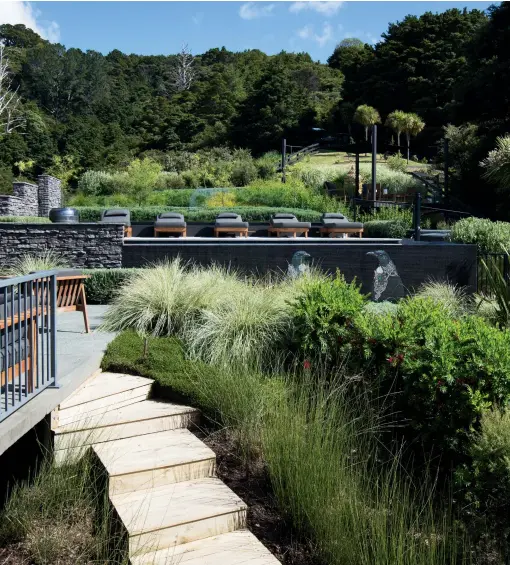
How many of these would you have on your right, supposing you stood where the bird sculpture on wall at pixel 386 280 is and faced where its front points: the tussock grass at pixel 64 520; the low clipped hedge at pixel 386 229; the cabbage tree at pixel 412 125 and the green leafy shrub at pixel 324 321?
2

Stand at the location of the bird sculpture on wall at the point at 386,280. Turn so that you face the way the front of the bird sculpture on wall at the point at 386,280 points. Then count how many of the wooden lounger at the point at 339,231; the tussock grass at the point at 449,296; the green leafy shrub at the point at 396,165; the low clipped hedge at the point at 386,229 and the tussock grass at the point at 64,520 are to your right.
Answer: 3

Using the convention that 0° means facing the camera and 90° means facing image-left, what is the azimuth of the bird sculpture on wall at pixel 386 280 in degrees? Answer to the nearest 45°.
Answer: approximately 90°

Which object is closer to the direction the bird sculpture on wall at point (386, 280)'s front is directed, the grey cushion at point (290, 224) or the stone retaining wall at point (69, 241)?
the stone retaining wall

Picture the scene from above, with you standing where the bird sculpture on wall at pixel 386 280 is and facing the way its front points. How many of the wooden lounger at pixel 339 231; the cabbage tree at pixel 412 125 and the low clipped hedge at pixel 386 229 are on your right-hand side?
3

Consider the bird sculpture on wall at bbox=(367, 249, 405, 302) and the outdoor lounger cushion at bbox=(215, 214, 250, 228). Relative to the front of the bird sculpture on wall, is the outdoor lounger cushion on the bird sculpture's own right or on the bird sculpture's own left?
on the bird sculpture's own right

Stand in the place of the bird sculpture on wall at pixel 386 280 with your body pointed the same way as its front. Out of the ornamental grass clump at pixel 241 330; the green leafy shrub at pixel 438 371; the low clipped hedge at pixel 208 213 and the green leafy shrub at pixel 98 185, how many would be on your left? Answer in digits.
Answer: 2

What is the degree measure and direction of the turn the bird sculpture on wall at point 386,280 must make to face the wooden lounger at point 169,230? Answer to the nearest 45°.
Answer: approximately 45° to its right
